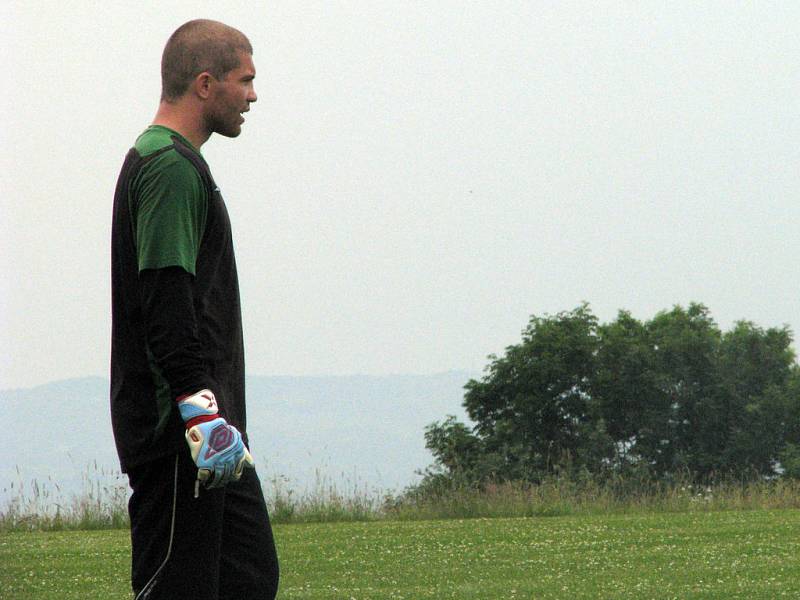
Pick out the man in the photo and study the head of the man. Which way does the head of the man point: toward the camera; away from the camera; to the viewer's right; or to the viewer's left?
to the viewer's right

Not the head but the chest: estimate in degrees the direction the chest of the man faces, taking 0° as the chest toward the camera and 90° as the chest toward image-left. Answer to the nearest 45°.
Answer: approximately 270°
